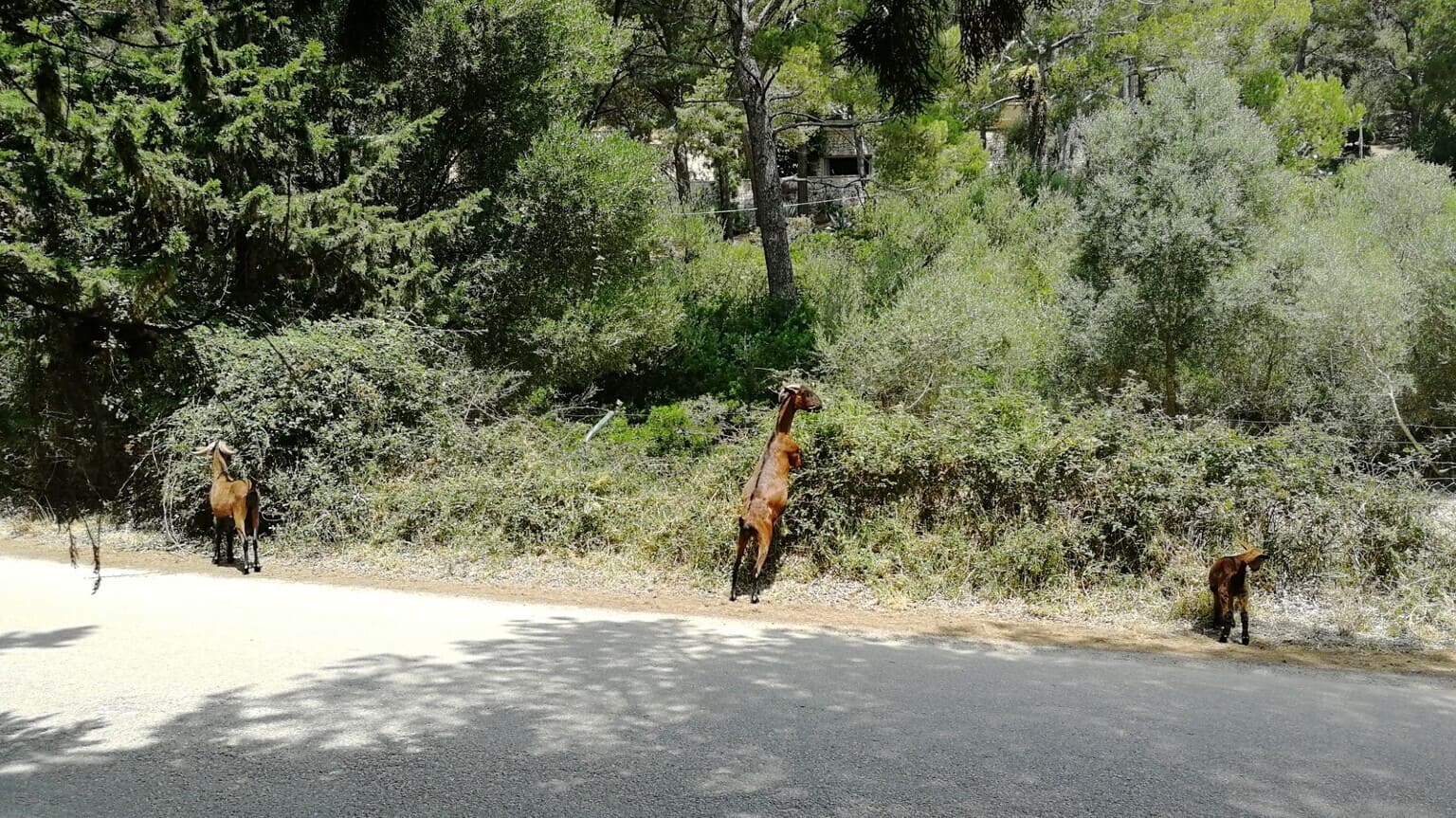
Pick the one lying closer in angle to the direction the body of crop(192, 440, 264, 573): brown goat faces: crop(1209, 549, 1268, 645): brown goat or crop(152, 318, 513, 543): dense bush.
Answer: the dense bush

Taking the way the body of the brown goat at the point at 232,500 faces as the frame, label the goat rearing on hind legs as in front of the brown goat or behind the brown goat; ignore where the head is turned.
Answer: behind

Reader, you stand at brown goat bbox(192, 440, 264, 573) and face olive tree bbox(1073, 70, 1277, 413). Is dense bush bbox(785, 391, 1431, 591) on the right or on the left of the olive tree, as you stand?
right

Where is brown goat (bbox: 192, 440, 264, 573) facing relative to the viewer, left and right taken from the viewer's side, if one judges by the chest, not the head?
facing away from the viewer and to the left of the viewer

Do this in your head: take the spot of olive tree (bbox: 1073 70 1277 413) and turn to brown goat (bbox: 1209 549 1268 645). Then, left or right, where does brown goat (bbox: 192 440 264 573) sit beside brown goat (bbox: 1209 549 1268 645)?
right

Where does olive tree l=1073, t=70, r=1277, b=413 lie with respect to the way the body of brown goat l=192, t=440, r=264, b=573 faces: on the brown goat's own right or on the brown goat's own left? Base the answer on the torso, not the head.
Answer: on the brown goat's own right
